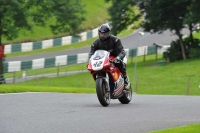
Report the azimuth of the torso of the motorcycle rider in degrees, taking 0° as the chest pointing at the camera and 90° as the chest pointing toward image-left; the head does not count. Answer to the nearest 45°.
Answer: approximately 45°

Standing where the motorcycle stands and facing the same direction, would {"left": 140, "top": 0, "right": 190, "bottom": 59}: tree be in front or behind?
behind

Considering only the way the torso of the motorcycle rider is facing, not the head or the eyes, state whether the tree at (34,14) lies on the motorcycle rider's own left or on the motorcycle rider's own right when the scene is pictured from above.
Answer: on the motorcycle rider's own right

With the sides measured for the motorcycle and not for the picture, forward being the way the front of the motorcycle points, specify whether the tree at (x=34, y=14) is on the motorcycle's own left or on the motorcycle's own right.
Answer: on the motorcycle's own right

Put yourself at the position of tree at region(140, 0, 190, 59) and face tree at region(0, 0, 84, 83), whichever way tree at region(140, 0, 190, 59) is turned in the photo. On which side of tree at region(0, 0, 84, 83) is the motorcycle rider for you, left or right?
left
